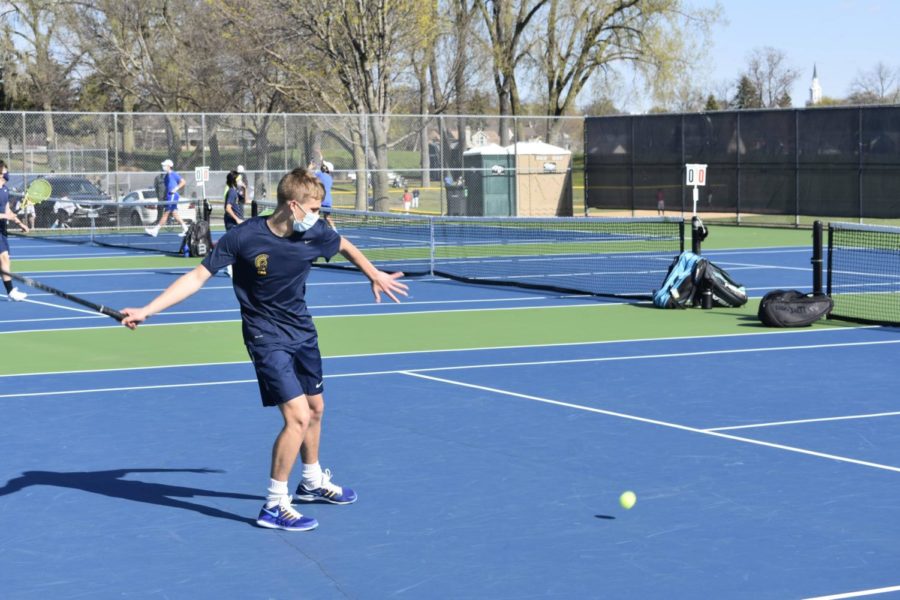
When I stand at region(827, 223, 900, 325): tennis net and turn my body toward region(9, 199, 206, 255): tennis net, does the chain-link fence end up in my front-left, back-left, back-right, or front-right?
front-right

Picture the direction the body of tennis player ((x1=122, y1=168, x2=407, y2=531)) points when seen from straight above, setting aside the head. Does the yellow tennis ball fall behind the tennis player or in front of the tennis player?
in front

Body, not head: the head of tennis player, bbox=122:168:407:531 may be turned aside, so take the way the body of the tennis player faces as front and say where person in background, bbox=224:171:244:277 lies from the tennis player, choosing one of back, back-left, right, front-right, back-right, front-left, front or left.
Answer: back-left

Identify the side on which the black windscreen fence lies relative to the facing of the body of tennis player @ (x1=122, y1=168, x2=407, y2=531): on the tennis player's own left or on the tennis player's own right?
on the tennis player's own left

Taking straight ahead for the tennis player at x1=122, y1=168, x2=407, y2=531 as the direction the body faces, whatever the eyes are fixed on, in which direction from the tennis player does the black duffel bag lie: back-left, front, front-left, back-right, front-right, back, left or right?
left

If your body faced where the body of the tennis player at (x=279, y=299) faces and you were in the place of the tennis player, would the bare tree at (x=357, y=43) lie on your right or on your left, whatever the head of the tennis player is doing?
on your left

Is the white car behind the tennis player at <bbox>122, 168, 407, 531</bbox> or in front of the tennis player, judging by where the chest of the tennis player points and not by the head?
behind

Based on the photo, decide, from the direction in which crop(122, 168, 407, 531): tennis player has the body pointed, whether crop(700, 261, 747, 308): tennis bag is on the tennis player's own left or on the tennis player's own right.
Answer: on the tennis player's own left

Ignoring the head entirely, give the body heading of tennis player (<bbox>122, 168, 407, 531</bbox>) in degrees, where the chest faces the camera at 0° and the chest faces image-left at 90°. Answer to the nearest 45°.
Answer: approximately 315°
